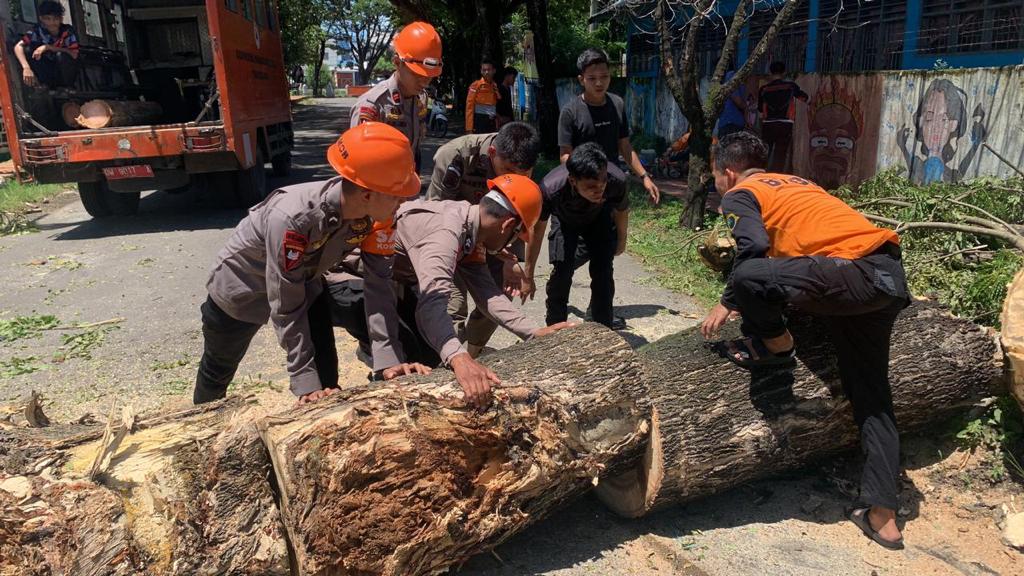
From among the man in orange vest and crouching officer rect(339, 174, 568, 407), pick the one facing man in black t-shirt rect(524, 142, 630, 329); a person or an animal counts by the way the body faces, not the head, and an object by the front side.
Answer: the man in orange vest

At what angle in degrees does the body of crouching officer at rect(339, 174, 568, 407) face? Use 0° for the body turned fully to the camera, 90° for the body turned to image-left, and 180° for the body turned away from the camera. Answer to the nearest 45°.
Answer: approximately 315°

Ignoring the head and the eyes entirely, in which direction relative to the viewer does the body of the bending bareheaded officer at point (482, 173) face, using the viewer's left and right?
facing the viewer and to the right of the viewer

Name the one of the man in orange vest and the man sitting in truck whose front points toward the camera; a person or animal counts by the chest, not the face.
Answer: the man sitting in truck

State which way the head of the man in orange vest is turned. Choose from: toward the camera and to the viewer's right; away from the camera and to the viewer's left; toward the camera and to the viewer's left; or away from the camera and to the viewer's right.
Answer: away from the camera and to the viewer's left

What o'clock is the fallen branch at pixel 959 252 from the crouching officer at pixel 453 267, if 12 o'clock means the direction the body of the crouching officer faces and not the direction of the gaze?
The fallen branch is roughly at 10 o'clock from the crouching officer.

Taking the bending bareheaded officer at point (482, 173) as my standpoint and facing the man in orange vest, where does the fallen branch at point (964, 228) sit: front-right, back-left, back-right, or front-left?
front-left

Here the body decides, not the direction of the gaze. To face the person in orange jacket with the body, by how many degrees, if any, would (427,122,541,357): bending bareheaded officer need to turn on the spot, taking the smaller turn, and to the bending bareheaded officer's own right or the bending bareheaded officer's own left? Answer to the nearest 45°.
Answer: approximately 135° to the bending bareheaded officer's own left

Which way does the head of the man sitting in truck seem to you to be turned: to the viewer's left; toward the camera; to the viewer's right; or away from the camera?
toward the camera

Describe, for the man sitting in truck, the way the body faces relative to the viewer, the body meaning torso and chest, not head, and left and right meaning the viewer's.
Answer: facing the viewer

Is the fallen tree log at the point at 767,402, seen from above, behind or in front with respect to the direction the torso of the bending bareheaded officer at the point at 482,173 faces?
in front

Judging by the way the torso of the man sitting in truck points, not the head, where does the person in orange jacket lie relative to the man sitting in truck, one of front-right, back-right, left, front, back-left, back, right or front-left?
left

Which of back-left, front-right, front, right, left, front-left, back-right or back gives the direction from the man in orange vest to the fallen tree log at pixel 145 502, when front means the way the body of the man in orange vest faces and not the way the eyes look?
left

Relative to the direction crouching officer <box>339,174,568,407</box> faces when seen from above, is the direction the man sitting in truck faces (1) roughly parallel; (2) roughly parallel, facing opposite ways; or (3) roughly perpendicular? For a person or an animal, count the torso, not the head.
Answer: roughly parallel

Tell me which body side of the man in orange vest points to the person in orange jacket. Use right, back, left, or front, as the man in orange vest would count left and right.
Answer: front

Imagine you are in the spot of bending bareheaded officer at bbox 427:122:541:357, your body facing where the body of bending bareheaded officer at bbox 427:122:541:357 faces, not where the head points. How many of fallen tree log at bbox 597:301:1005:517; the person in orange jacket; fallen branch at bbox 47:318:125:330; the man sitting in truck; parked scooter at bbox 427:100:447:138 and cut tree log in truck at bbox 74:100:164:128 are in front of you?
1

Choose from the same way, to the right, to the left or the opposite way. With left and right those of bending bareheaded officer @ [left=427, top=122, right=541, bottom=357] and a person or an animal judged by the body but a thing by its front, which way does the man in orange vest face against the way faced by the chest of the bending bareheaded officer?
the opposite way

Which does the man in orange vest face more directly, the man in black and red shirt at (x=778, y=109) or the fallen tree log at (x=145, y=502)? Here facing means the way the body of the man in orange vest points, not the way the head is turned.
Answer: the man in black and red shirt

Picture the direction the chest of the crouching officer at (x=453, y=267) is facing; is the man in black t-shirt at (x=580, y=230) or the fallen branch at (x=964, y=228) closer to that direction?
the fallen branch

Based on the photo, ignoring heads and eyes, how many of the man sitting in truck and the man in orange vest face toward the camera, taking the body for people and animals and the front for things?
1

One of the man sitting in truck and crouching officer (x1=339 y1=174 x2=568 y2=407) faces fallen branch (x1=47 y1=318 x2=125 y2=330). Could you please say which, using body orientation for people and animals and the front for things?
the man sitting in truck

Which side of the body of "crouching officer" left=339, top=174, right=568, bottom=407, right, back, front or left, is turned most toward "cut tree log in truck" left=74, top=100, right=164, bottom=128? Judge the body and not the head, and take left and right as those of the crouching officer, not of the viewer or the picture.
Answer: back
